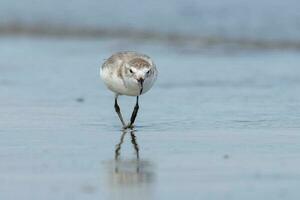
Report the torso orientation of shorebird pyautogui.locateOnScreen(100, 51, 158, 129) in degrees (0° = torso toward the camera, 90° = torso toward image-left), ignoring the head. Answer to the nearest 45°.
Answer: approximately 0°
